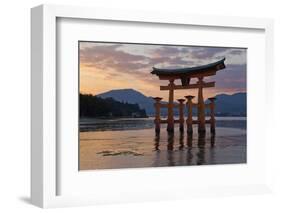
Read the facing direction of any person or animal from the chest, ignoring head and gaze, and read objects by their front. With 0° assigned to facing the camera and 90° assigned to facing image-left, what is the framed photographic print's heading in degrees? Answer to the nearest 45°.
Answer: approximately 315°
